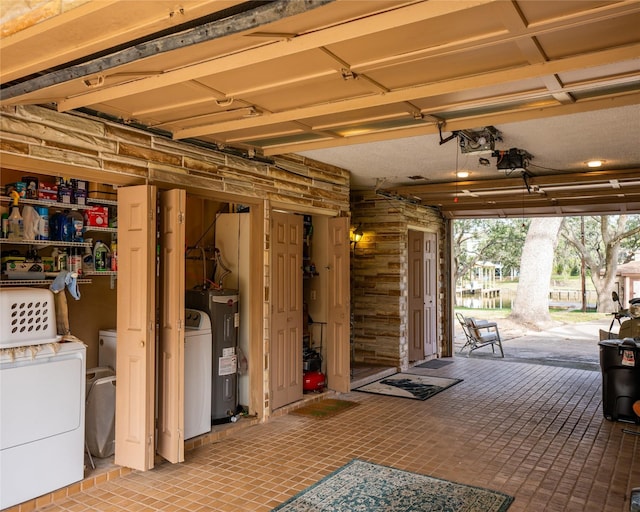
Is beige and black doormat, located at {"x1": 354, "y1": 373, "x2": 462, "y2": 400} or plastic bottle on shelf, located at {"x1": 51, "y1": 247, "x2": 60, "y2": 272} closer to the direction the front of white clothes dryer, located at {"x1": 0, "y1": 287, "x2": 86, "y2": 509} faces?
the beige and black doormat

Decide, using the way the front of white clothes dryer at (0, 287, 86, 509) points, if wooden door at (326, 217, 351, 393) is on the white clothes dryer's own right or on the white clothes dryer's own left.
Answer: on the white clothes dryer's own left

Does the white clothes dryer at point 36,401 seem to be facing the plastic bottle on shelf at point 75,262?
no

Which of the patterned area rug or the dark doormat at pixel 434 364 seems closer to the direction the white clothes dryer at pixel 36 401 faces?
the patterned area rug

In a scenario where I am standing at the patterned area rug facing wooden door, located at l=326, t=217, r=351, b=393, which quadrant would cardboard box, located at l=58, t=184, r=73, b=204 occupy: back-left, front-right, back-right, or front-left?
front-left

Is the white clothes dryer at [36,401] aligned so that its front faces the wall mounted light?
no

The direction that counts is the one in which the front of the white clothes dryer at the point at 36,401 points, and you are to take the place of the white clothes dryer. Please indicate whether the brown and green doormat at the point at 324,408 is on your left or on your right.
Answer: on your left

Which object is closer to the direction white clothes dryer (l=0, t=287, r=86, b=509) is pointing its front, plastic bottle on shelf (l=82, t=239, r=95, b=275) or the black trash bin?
the black trash bin

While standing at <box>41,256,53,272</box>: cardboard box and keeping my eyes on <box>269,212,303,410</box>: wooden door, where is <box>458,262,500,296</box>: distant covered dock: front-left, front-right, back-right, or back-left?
front-left

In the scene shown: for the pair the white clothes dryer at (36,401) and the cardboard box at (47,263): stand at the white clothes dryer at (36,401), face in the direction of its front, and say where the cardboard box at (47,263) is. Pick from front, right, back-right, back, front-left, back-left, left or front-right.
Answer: back-left

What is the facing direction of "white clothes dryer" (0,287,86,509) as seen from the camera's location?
facing the viewer and to the right of the viewer

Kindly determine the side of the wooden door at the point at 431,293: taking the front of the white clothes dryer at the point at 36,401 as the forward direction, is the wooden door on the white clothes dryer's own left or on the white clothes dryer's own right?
on the white clothes dryer's own left

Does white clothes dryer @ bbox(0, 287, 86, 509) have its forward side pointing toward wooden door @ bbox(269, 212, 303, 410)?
no
